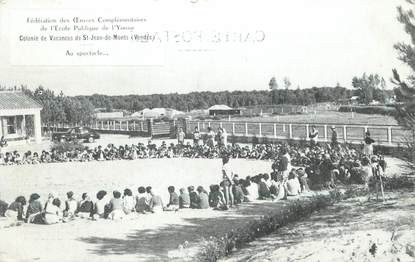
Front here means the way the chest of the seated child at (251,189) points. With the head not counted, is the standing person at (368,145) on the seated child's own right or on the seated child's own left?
on the seated child's own right

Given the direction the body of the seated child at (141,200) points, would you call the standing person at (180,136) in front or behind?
in front

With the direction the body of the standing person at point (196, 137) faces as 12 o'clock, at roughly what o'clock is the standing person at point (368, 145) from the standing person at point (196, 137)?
the standing person at point (368, 145) is roughly at 10 o'clock from the standing person at point (196, 137).

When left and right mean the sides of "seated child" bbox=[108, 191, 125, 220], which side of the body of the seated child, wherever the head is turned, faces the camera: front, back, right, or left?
back

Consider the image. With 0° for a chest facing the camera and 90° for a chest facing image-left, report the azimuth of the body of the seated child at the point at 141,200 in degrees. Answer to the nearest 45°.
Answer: approximately 180°

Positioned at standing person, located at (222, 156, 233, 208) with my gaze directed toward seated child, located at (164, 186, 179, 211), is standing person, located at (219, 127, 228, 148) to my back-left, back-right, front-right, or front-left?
back-right

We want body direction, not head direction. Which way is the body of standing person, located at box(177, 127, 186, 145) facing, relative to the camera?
toward the camera

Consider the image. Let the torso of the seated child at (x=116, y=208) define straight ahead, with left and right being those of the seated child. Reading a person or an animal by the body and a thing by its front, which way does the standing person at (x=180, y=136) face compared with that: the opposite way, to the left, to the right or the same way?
the opposite way

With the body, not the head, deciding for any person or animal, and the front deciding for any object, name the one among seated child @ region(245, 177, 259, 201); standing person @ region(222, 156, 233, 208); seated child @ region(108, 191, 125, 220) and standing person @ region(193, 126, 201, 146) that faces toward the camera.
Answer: standing person @ region(193, 126, 201, 146)

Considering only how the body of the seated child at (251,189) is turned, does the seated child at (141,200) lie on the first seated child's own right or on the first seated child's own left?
on the first seated child's own left

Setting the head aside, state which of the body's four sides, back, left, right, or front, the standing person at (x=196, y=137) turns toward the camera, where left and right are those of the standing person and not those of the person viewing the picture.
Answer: front

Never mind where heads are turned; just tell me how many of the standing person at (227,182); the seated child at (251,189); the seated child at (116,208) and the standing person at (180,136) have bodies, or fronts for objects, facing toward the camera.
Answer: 1

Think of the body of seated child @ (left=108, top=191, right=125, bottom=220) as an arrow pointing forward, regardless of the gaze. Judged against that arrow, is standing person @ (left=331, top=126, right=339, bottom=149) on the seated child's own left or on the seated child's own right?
on the seated child's own right

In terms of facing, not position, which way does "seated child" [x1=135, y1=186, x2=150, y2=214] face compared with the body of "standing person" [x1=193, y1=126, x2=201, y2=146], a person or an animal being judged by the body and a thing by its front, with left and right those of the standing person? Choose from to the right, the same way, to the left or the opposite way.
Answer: the opposite way

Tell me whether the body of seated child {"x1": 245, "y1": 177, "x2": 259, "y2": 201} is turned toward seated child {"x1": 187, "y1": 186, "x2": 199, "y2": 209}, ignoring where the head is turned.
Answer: no
